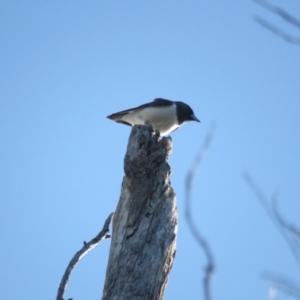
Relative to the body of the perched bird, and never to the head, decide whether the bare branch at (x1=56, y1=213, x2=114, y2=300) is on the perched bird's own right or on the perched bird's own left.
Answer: on the perched bird's own right

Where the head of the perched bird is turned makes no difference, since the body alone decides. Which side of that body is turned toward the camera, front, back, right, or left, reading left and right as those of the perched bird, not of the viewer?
right
